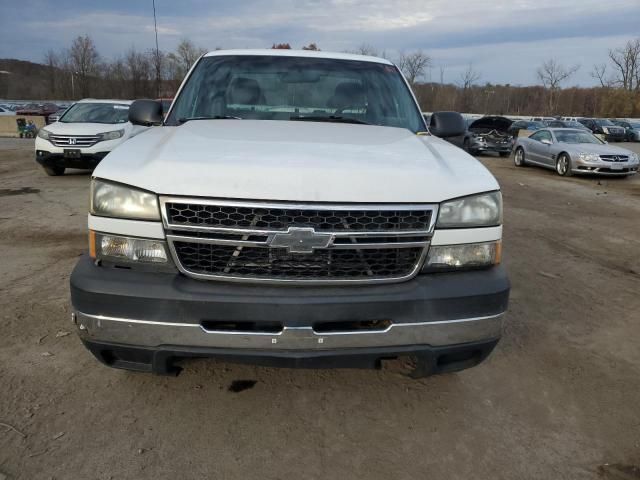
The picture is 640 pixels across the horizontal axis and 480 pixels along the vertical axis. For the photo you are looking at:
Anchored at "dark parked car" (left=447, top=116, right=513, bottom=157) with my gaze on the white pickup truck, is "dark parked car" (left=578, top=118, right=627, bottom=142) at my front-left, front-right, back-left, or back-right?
back-left

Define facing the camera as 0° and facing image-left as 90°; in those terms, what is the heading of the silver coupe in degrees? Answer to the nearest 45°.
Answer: approximately 315°

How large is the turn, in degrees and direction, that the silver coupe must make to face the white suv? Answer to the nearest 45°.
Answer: approximately 90° to its right

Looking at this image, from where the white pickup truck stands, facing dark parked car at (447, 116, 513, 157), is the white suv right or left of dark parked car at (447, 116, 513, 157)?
left

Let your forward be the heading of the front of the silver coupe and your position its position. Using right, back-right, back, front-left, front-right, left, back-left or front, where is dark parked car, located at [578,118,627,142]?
back-left

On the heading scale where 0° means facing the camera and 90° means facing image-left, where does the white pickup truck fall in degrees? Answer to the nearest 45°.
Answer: approximately 0°
